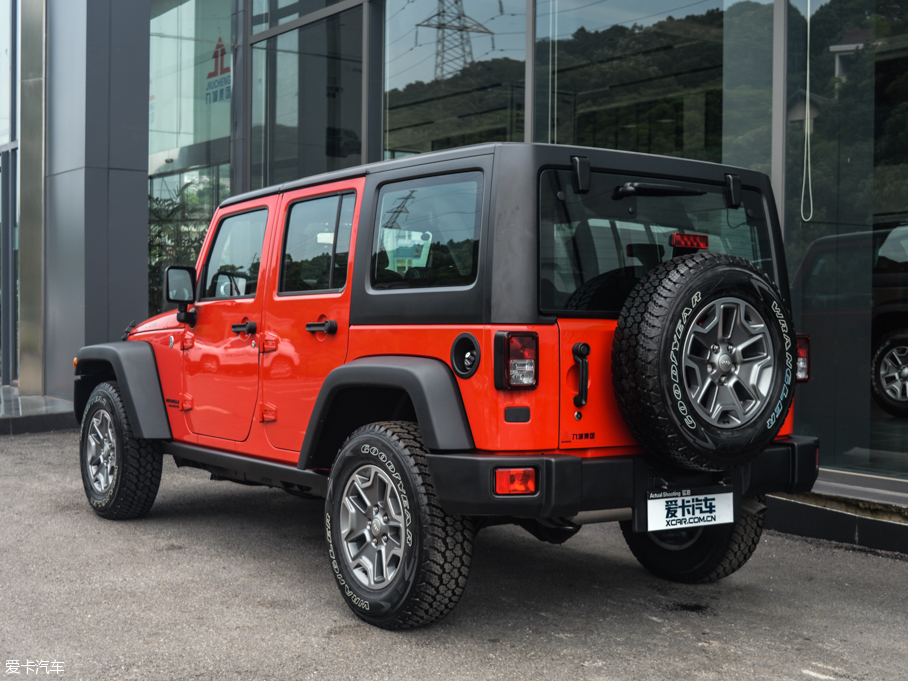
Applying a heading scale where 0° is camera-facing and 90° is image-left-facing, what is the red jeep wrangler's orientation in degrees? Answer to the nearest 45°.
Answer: approximately 135°

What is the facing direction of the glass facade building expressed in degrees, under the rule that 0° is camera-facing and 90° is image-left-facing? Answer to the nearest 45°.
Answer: approximately 45°

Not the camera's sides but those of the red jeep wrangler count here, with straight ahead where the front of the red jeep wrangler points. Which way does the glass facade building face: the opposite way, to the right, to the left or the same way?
to the left
